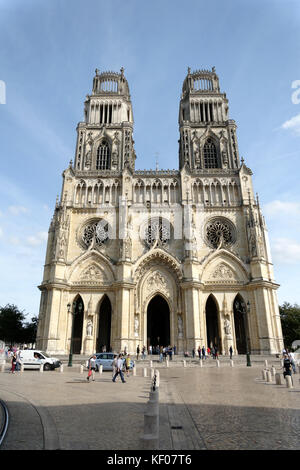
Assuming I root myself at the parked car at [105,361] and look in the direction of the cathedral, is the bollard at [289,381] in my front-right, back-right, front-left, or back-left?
back-right

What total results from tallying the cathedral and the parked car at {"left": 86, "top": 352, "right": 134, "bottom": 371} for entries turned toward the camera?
1

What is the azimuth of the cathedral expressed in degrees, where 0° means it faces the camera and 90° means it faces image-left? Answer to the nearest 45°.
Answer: approximately 0°

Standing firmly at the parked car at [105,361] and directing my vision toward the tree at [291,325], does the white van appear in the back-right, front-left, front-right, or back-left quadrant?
back-left

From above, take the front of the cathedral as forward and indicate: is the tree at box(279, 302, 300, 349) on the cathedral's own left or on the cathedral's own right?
on the cathedral's own left

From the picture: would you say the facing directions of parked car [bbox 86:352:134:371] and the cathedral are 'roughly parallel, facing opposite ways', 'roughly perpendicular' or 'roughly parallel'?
roughly perpendicular
